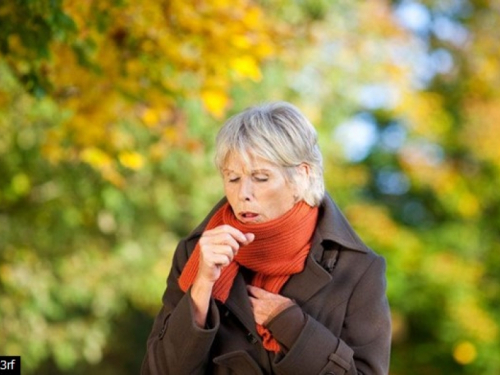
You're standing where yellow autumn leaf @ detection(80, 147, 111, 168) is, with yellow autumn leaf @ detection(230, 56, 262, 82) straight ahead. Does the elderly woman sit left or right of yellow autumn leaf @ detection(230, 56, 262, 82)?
right

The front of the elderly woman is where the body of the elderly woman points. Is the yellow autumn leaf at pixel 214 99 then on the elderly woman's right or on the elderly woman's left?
on the elderly woman's right

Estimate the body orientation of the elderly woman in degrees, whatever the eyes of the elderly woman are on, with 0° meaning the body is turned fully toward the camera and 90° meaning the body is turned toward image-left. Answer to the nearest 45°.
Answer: approximately 45°

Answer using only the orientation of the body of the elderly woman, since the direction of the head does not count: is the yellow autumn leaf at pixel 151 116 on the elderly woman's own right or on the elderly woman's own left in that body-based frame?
on the elderly woman's own right
